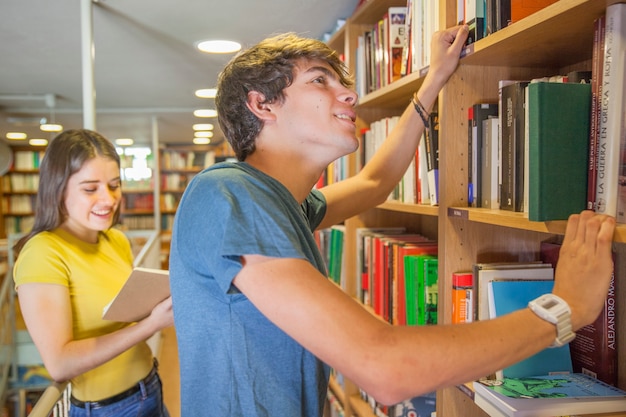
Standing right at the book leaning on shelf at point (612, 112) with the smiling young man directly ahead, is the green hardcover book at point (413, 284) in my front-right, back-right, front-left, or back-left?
front-right

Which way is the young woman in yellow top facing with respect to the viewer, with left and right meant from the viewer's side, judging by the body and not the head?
facing the viewer and to the right of the viewer

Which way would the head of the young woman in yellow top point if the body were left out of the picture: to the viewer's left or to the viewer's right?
to the viewer's right

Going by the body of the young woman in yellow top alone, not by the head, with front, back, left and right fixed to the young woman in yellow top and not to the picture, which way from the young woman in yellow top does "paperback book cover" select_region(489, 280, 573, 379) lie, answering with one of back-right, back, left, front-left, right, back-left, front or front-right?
front

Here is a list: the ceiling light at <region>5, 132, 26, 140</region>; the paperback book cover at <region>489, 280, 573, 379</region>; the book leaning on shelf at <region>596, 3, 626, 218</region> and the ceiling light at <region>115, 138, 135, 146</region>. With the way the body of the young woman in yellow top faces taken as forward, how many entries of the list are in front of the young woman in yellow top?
2

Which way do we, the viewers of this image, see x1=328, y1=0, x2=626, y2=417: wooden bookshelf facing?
facing the viewer and to the left of the viewer

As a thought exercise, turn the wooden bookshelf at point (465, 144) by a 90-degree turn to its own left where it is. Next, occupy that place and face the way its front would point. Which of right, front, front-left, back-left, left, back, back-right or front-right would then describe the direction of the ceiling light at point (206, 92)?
back

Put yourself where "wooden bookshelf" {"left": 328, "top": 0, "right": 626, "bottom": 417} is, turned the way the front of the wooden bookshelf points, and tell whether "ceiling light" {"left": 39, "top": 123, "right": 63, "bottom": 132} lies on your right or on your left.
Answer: on your right

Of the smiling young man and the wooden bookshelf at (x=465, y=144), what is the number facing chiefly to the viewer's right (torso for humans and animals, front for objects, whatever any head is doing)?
1

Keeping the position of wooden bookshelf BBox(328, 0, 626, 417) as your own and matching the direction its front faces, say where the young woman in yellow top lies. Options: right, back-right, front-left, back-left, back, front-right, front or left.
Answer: front-right

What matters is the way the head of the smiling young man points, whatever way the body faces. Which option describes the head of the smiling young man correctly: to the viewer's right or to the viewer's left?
to the viewer's right

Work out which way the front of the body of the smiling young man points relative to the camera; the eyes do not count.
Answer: to the viewer's right

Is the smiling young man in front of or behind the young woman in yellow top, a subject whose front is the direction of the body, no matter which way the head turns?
in front

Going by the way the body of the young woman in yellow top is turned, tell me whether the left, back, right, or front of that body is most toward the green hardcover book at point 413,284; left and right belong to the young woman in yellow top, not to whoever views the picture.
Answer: front

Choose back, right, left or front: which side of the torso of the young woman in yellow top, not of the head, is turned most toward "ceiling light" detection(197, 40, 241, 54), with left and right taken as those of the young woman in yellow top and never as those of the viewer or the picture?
left

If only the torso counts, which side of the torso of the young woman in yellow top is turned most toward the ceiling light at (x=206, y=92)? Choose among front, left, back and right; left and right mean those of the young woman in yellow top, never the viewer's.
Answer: left
